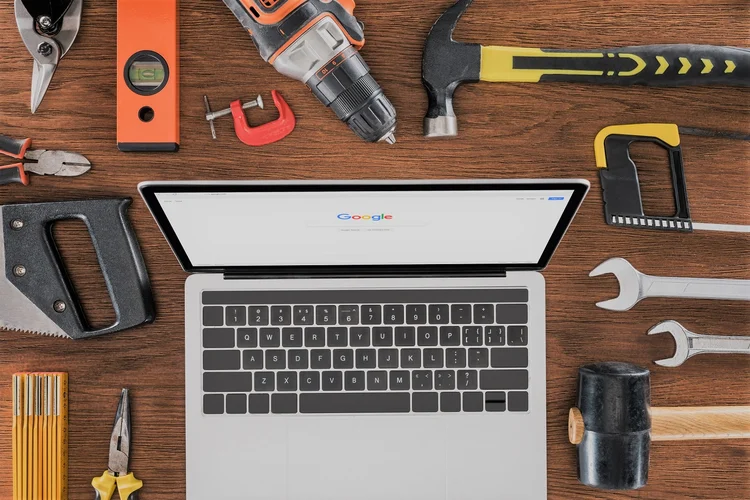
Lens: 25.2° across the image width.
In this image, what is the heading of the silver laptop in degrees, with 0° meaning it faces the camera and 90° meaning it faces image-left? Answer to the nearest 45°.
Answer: approximately 0°
